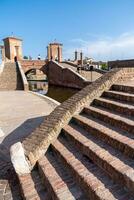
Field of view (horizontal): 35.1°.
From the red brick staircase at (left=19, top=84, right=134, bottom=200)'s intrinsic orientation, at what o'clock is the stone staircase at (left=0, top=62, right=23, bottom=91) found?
the stone staircase at (left=0, top=62, right=23, bottom=91) is roughly at 4 o'clock from the red brick staircase at (left=19, top=84, right=134, bottom=200).

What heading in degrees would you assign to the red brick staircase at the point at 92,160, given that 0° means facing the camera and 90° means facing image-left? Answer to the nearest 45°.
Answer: approximately 45°

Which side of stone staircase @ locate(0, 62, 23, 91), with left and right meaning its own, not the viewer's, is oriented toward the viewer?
front

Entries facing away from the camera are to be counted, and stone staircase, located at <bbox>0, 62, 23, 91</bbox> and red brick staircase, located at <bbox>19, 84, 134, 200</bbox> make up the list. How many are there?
0

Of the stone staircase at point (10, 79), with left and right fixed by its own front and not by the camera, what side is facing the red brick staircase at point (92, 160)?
front
